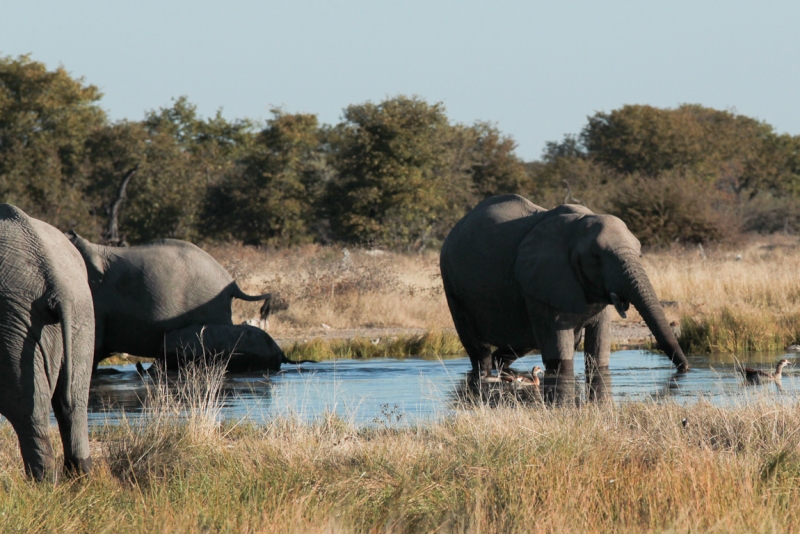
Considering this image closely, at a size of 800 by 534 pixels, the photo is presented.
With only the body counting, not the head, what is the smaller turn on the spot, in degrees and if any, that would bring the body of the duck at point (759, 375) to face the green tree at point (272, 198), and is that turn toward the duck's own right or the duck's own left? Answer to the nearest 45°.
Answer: approximately 135° to the duck's own left

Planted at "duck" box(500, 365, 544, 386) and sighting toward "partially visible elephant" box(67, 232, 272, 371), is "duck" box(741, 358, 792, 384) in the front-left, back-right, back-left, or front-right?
back-right

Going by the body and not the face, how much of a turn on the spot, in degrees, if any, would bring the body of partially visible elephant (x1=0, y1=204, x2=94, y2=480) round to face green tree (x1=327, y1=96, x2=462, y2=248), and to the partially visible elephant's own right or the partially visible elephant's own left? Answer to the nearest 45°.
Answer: approximately 45° to the partially visible elephant's own right

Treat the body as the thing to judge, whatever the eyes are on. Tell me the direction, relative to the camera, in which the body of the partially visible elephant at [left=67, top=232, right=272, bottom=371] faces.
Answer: to the viewer's left

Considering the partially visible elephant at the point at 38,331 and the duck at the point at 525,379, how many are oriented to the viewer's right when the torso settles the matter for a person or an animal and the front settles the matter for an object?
1

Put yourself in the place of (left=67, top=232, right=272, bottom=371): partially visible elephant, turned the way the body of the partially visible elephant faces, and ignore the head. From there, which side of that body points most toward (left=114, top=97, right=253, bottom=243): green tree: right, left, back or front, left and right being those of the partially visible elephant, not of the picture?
right

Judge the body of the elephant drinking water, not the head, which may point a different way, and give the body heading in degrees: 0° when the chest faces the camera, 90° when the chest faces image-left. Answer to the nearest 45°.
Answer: approximately 315°

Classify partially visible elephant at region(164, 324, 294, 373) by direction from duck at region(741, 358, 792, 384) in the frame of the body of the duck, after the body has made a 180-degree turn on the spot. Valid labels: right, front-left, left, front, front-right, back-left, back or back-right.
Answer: front

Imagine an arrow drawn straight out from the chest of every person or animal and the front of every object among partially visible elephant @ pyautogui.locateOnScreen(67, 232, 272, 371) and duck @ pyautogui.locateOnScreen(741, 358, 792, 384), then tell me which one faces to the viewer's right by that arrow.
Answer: the duck

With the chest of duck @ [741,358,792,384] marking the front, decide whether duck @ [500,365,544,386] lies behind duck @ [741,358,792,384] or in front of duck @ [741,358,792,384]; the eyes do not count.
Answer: behind

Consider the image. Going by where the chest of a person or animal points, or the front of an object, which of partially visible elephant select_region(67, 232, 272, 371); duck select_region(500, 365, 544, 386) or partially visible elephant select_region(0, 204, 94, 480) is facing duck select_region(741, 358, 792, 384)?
duck select_region(500, 365, 544, 386)

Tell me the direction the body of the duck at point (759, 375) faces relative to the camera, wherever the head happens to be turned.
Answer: to the viewer's right

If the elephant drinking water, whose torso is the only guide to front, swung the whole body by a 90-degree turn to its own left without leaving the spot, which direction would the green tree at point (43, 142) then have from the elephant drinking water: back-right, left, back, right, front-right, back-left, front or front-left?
left

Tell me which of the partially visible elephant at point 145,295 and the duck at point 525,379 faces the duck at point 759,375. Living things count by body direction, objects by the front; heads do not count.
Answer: the duck at point 525,379

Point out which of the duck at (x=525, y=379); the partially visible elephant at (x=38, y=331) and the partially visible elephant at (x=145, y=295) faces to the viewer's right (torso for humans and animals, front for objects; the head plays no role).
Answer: the duck

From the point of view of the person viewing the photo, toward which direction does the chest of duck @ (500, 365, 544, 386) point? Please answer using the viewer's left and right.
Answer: facing to the right of the viewer

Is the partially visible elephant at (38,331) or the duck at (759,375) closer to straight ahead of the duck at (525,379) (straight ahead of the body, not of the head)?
the duck
